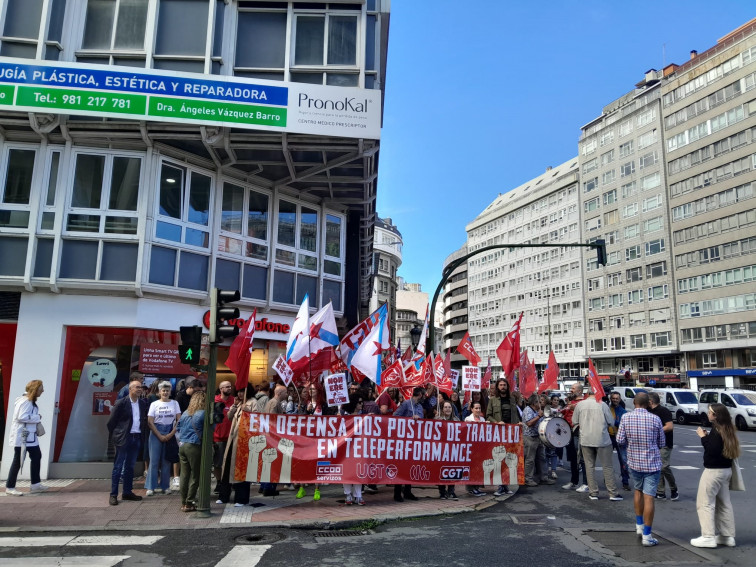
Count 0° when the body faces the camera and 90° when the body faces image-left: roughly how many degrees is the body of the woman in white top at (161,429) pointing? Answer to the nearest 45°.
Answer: approximately 0°

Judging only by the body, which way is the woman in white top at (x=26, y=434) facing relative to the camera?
to the viewer's right

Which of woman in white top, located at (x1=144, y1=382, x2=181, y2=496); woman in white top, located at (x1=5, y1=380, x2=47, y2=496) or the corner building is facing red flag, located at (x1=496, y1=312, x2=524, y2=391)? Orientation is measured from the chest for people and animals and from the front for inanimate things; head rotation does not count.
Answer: woman in white top, located at (x1=5, y1=380, x2=47, y2=496)

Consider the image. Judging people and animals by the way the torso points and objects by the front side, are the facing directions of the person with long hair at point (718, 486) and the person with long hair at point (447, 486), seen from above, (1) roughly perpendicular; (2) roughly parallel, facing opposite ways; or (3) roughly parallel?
roughly perpendicular

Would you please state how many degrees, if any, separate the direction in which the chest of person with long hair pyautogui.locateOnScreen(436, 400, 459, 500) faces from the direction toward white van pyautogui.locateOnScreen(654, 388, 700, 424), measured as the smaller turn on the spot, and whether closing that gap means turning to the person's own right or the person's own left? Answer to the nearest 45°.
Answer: approximately 135° to the person's own left

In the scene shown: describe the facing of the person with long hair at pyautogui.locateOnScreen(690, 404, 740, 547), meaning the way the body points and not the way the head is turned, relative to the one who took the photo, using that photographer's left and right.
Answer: facing to the left of the viewer

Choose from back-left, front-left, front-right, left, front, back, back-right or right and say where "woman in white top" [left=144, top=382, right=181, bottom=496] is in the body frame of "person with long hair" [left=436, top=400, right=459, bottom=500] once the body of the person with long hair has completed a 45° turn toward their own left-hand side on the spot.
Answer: back-right

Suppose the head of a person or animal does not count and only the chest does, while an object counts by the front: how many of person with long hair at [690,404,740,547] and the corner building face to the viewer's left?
1

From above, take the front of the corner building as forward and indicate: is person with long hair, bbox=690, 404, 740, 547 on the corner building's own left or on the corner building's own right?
on the corner building's own left
